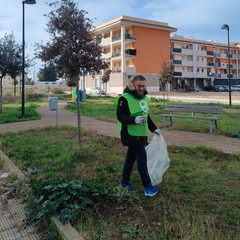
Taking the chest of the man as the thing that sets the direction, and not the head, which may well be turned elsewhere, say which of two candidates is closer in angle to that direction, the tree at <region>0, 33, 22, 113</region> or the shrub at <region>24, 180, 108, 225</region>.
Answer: the shrub

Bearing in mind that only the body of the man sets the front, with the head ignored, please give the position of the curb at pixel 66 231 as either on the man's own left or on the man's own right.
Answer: on the man's own right

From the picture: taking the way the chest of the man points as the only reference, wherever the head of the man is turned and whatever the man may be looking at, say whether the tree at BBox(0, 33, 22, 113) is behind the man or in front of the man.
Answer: behind

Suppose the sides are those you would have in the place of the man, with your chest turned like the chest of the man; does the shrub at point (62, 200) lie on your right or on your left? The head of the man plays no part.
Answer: on your right

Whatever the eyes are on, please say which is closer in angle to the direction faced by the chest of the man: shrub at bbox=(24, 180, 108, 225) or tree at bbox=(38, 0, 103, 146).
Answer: the shrub

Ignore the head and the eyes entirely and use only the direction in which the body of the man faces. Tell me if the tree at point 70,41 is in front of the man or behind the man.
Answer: behind
